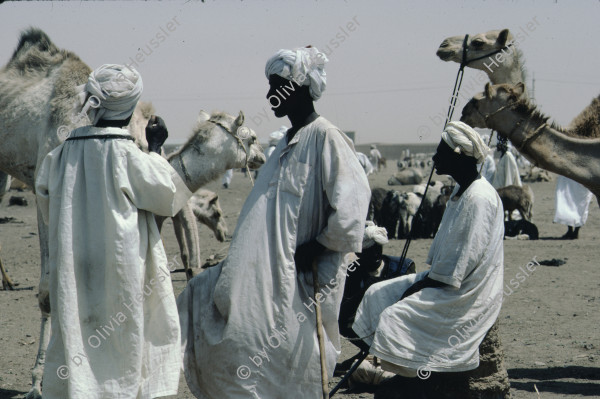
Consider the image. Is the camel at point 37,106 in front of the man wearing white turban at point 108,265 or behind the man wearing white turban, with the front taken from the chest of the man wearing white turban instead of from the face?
in front

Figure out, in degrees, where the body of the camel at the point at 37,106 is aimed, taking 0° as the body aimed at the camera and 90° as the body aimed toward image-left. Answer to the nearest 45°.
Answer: approximately 270°

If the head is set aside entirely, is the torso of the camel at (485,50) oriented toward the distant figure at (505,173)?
no

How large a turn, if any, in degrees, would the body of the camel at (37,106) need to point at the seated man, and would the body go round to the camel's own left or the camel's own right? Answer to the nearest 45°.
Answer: approximately 45° to the camel's own right

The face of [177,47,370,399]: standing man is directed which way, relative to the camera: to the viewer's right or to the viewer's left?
to the viewer's left

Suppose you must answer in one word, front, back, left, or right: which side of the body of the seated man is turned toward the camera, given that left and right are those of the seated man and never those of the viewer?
left

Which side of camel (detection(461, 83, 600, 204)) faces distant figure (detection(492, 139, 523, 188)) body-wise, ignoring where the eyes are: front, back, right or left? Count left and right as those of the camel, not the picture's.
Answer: right

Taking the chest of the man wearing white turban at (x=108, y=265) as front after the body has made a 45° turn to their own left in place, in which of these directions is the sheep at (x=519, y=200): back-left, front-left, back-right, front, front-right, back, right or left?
right

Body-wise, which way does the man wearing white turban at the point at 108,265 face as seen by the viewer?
away from the camera

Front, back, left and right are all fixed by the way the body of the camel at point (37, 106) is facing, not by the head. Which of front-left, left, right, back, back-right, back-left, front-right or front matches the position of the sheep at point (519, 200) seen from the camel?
front-left

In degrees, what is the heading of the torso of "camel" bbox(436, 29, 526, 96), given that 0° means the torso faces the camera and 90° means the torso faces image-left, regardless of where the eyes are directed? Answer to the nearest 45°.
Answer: approximately 90°

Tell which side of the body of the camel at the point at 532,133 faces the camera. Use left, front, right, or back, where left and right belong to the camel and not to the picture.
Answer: left

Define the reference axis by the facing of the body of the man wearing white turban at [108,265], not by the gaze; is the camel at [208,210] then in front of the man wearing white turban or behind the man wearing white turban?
in front

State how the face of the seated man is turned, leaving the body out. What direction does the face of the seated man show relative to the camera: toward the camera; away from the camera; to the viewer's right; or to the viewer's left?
to the viewer's left

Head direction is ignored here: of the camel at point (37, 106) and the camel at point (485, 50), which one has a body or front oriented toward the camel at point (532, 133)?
the camel at point (37, 106)
